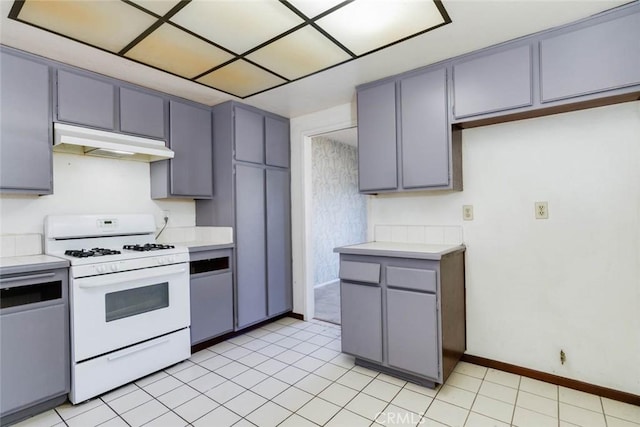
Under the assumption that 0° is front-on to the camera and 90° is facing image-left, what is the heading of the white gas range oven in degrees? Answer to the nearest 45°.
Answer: approximately 315°

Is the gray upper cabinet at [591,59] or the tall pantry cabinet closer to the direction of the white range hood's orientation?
the gray upper cabinet

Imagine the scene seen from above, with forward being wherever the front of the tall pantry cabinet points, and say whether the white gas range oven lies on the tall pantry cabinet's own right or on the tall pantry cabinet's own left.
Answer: on the tall pantry cabinet's own right

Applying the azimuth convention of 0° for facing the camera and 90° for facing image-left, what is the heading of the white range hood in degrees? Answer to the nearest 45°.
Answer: approximately 315°
